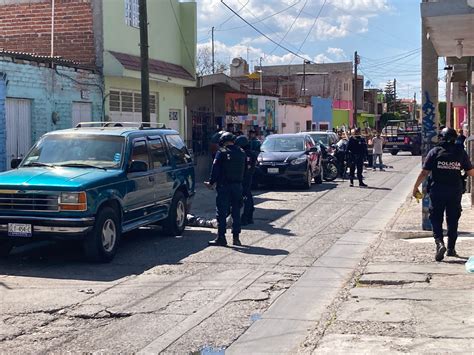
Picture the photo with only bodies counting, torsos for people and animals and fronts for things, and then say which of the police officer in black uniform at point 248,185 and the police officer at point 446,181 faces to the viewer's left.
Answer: the police officer in black uniform

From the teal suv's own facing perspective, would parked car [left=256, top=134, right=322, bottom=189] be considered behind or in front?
behind

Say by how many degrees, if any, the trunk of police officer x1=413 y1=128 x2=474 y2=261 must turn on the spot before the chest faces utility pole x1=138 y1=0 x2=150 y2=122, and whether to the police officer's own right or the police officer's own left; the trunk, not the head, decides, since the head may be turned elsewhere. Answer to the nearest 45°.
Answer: approximately 45° to the police officer's own left

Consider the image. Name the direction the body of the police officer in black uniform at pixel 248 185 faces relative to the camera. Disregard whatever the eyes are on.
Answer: to the viewer's left

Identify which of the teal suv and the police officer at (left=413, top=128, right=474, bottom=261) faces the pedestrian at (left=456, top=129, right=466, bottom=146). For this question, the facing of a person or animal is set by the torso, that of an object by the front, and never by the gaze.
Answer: the police officer

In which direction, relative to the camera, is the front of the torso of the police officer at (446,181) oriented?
away from the camera
